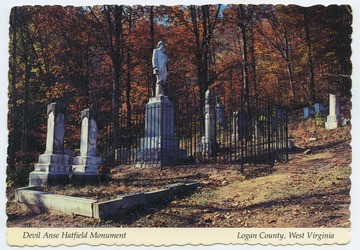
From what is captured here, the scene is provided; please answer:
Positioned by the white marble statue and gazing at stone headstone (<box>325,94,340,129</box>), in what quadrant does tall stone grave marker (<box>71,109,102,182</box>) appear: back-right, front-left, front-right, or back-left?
back-right

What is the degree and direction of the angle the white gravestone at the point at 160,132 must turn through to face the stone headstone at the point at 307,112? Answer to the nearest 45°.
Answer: approximately 90° to its left

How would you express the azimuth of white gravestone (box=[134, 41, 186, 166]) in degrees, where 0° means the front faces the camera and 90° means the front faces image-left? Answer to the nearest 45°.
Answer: approximately 315°

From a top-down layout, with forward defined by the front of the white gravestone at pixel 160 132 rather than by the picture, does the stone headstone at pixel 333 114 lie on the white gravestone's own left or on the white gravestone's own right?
on the white gravestone's own left

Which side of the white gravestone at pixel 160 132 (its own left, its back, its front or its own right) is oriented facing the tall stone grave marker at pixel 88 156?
right

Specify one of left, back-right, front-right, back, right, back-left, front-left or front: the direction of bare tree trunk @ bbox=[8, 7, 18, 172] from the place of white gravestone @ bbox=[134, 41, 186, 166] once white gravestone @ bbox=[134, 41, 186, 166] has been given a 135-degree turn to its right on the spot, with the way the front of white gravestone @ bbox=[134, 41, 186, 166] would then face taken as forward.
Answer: front-left

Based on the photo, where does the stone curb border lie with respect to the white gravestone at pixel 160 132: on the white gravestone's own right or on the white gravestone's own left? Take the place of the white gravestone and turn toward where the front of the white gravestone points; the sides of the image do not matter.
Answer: on the white gravestone's own right
